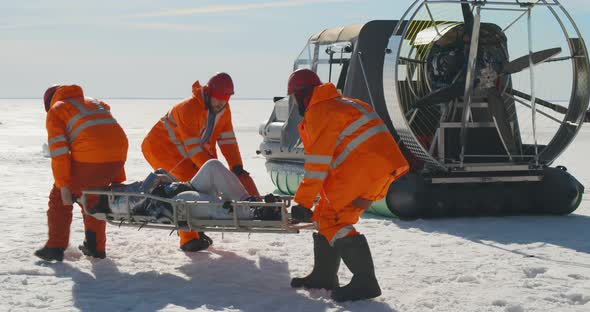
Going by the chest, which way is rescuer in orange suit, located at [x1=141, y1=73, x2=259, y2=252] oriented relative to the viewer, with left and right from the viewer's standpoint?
facing the viewer and to the right of the viewer

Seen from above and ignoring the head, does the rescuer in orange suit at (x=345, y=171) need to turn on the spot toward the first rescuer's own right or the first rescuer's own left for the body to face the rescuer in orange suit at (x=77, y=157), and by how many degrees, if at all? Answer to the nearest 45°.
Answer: approximately 45° to the first rescuer's own right

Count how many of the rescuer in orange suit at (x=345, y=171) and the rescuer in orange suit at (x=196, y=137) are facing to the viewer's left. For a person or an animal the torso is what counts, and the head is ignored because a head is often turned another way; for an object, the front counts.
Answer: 1

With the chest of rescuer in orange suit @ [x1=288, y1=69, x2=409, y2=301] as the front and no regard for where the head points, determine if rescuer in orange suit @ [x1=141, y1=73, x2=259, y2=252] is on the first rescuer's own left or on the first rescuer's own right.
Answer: on the first rescuer's own right

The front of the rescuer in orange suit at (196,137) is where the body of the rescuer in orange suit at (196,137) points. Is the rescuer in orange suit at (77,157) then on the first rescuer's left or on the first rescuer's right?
on the first rescuer's right

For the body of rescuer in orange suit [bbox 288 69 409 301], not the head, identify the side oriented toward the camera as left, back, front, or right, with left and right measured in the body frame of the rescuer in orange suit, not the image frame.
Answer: left

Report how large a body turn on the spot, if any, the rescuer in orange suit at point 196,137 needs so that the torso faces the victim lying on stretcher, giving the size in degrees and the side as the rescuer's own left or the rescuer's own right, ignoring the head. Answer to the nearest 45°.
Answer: approximately 45° to the rescuer's own right

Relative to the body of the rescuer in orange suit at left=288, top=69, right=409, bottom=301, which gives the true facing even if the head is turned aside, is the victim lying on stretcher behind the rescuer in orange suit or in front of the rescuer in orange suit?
in front

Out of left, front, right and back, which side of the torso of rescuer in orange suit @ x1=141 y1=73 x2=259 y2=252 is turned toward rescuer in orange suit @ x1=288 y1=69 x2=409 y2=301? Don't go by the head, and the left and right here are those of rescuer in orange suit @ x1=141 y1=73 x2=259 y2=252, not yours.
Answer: front
